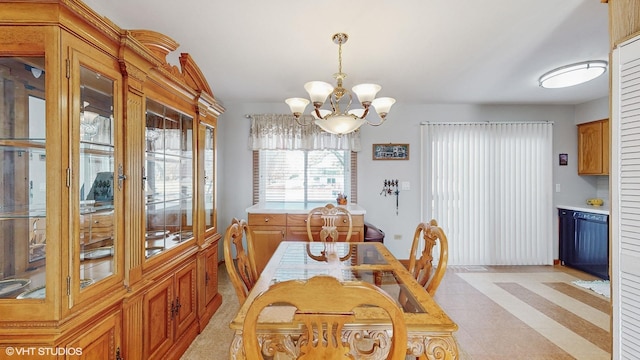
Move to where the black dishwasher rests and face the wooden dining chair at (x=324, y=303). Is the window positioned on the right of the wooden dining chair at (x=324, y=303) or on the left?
right

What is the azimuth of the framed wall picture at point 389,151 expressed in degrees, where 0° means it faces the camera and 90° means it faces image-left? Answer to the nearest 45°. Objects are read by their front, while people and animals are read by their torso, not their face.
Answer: approximately 0°

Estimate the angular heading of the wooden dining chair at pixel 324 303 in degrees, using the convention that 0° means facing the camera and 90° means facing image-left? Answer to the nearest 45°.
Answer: approximately 180°

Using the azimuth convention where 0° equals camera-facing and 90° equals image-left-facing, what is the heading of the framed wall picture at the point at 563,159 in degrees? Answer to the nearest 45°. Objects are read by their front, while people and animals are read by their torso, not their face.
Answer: approximately 0°

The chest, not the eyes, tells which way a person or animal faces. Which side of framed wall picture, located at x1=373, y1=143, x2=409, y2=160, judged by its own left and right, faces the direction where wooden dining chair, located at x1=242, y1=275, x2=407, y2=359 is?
front

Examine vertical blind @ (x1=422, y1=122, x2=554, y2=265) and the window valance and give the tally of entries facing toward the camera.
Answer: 2

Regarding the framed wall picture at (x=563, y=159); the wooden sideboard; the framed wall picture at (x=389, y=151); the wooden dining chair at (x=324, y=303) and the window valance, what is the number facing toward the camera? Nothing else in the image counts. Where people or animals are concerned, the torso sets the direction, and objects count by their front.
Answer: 4

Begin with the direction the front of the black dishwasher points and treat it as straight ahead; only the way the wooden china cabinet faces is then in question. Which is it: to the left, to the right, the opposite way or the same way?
the opposite way

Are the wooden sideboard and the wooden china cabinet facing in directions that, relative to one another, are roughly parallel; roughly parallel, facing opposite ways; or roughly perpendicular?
roughly perpendicular

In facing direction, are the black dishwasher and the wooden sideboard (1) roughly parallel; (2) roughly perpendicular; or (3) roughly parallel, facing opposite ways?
roughly perpendicular

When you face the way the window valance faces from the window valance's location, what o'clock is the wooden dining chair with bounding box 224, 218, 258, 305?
The wooden dining chair is roughly at 12 o'clock from the window valance.

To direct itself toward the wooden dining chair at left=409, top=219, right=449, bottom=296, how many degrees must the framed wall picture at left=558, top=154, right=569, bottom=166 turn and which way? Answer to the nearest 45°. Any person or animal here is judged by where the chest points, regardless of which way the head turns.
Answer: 0° — it already faces it
